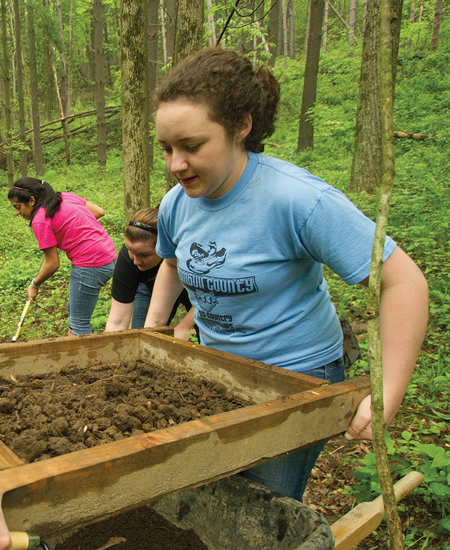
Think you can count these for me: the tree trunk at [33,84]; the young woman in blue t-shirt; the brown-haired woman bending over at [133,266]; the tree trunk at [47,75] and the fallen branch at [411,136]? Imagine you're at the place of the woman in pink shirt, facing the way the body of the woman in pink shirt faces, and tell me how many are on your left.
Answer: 2

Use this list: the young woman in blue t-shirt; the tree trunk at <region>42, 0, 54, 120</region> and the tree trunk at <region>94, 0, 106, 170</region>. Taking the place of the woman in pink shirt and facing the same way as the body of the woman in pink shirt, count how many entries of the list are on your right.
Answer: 2

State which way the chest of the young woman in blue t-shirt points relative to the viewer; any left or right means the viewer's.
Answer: facing the viewer and to the left of the viewer

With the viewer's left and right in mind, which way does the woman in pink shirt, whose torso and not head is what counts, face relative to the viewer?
facing to the left of the viewer

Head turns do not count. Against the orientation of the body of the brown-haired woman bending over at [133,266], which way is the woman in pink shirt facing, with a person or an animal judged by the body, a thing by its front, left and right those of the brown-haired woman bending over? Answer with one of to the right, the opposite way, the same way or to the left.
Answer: to the right

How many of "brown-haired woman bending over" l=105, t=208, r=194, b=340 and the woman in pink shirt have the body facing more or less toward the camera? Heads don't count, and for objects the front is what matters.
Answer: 1

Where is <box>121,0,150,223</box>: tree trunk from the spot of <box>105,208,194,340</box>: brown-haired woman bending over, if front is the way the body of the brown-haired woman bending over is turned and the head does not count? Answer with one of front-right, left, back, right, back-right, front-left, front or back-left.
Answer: back

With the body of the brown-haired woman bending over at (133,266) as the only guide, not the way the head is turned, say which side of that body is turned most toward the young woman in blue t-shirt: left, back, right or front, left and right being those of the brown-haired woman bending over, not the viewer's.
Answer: front

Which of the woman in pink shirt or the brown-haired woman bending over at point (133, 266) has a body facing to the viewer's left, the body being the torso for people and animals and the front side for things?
the woman in pink shirt

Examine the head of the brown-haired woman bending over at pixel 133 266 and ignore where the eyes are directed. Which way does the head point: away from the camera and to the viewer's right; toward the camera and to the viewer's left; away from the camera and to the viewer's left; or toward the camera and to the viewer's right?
toward the camera and to the viewer's left

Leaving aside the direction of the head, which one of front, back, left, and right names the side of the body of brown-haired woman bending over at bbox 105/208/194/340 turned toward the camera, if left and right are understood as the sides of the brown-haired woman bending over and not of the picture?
front

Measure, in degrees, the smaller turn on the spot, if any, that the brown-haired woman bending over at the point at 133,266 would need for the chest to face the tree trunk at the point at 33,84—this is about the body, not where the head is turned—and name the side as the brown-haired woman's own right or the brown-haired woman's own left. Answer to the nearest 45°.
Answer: approximately 180°

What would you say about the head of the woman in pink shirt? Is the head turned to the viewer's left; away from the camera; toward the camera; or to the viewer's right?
to the viewer's left
